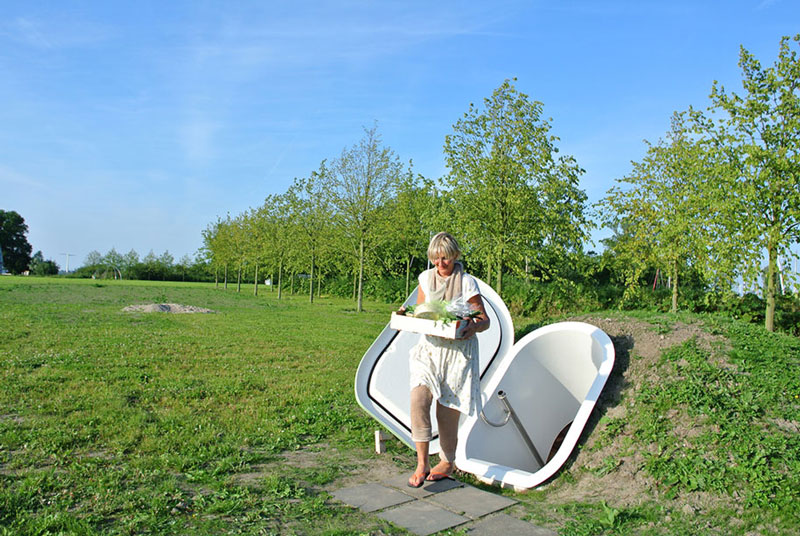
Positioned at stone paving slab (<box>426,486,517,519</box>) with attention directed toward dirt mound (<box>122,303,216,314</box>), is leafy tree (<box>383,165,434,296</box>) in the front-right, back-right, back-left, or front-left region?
front-right

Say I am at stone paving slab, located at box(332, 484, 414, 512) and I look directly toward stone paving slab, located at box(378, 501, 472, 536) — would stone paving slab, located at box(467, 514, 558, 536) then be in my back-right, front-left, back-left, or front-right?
front-left

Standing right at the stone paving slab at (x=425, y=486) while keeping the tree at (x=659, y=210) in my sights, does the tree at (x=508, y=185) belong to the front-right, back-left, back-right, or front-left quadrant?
front-left

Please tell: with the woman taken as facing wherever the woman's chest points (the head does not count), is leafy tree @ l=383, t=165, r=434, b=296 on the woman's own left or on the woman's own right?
on the woman's own right

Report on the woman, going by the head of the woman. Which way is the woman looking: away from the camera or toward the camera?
toward the camera

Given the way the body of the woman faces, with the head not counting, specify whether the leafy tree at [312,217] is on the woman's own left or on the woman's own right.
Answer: on the woman's own right

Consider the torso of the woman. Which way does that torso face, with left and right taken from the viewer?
facing the viewer and to the left of the viewer
